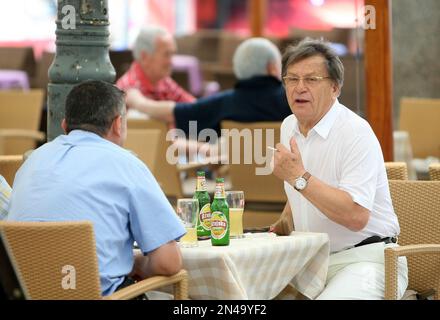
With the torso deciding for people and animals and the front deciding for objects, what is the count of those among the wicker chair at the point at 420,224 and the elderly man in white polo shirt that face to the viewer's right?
0

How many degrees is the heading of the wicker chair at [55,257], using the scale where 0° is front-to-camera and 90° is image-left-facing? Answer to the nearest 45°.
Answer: approximately 225°

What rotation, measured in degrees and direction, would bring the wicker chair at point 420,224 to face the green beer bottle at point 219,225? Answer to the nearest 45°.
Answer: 0° — it already faces it

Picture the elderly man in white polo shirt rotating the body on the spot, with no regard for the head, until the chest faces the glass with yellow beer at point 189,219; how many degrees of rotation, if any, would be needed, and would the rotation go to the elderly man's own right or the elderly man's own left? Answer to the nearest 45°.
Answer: approximately 45° to the elderly man's own right

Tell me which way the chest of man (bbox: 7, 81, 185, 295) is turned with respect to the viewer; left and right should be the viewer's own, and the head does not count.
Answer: facing away from the viewer and to the right of the viewer

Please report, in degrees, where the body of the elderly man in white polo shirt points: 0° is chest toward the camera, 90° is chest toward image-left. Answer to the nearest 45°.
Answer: approximately 45°

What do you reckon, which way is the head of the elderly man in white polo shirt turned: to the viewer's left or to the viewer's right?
to the viewer's left

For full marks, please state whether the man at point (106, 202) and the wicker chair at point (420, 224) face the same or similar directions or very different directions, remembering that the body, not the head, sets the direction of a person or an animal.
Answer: very different directions

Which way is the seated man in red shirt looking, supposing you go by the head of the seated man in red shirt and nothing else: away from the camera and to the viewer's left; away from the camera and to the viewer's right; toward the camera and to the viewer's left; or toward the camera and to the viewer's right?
toward the camera and to the viewer's right

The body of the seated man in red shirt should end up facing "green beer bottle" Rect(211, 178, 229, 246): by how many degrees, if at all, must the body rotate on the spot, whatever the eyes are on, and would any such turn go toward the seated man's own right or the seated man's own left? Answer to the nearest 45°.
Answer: approximately 45° to the seated man's own right

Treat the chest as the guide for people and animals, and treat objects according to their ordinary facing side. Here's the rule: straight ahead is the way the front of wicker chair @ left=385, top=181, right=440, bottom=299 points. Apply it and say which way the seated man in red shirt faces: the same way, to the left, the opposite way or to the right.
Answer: to the left
